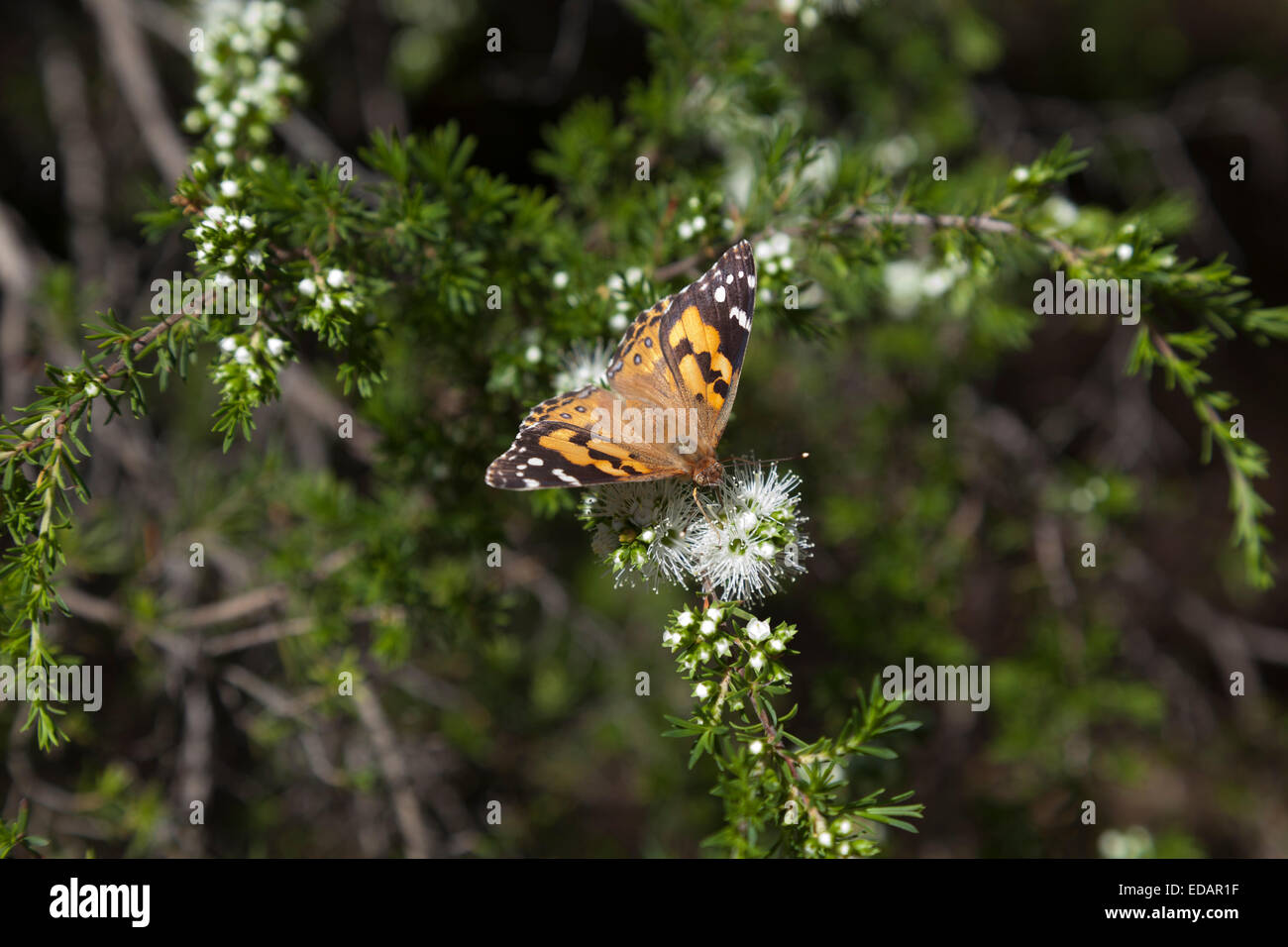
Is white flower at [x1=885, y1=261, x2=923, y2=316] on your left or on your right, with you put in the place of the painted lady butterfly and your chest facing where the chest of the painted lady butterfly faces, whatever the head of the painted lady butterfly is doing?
on your left

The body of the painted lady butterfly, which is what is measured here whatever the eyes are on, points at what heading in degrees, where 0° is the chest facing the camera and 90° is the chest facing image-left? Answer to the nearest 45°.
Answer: approximately 315°
